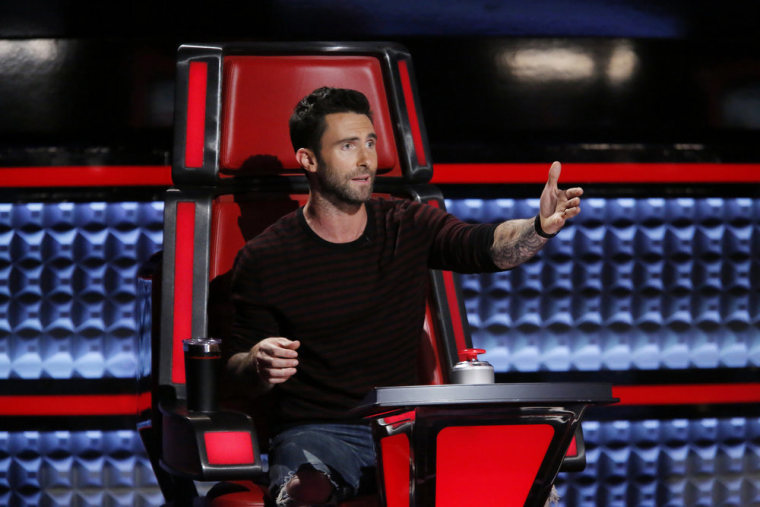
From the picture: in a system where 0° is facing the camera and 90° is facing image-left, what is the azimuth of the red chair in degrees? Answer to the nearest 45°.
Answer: approximately 315°

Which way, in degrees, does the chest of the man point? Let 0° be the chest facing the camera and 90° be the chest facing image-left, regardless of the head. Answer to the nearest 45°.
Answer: approximately 315°
